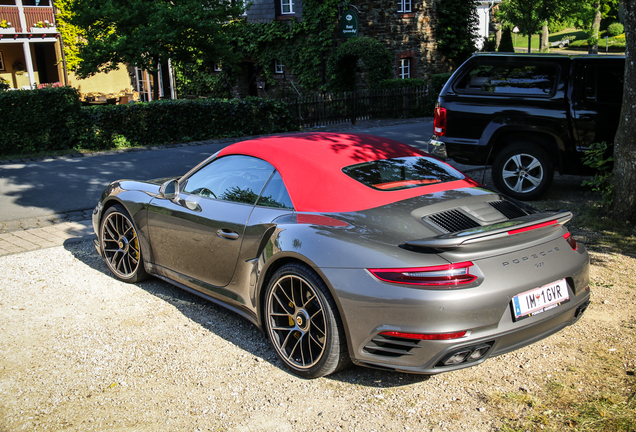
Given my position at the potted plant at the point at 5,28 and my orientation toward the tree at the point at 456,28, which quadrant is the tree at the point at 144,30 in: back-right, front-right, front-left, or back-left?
front-right

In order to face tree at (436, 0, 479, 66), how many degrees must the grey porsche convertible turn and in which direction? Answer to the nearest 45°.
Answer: approximately 45° to its right

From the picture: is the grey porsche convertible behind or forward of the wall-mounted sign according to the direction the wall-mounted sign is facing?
forward

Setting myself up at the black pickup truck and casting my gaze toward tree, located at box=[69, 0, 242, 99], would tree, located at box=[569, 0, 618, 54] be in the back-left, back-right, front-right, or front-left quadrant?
front-right

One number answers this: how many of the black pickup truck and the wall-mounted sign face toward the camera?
1

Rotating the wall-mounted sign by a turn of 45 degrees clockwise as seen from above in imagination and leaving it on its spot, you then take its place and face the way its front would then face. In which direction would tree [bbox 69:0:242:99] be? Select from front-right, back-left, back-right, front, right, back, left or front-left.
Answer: front

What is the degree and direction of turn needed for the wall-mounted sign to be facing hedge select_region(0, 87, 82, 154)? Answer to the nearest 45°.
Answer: approximately 45° to its right

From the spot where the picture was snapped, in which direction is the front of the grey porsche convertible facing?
facing away from the viewer and to the left of the viewer

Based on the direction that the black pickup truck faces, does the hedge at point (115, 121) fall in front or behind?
behind

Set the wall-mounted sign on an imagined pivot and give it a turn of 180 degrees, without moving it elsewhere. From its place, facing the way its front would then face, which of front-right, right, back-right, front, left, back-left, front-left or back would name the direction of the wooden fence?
back

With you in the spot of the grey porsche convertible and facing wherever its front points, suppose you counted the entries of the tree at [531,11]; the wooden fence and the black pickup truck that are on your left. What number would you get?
0

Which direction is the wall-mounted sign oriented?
toward the camera

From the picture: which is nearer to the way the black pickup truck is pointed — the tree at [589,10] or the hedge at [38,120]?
the tree

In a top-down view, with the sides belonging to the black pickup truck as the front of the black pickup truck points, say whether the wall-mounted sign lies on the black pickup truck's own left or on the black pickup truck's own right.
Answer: on the black pickup truck's own left

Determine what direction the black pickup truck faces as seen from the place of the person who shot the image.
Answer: facing to the right of the viewer

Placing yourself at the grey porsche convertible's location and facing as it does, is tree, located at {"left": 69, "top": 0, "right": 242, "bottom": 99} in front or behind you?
in front
